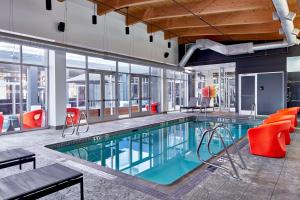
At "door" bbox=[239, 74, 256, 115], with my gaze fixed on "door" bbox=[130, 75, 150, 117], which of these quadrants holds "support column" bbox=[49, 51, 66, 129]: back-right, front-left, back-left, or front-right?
front-left

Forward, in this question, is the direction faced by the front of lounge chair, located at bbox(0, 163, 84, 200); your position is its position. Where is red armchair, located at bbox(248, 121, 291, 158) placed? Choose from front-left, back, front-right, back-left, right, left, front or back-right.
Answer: front-right

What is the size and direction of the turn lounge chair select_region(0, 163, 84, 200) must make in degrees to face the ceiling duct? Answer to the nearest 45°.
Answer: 0° — it already faces it

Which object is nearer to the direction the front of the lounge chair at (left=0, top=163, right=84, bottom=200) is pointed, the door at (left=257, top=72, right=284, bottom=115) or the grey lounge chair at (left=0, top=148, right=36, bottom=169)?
the door

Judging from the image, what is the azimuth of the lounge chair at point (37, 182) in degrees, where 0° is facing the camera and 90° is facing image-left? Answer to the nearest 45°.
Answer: approximately 225°

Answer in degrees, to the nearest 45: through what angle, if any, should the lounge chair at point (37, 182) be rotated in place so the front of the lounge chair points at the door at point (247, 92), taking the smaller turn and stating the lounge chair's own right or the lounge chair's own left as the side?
0° — it already faces it

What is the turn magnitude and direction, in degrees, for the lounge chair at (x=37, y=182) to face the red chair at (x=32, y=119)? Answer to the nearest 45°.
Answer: approximately 45° to its left

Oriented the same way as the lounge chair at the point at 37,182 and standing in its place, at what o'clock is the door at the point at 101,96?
The door is roughly at 11 o'clock from the lounge chair.

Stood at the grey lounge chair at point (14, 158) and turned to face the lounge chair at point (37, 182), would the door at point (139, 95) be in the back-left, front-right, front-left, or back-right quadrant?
back-left

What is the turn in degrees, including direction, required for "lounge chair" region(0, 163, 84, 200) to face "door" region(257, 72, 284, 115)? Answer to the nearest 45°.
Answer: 0° — it already faces it

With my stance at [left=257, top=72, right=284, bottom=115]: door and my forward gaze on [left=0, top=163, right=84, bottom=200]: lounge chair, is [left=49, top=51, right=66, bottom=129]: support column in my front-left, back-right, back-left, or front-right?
front-right

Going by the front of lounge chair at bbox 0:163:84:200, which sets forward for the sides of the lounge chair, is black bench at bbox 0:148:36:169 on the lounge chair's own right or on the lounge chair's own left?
on the lounge chair's own left

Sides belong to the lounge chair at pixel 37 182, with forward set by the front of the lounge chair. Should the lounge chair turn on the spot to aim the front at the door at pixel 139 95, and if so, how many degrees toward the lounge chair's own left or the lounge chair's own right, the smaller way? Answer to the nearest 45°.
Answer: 0° — it already faces it
